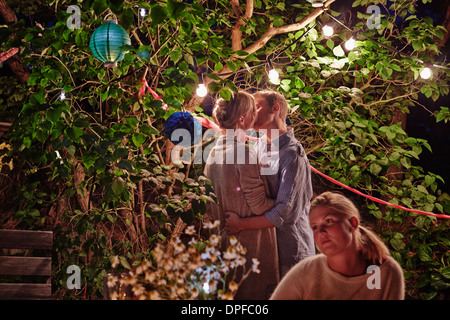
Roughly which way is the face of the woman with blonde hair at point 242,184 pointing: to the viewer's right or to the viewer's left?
to the viewer's right

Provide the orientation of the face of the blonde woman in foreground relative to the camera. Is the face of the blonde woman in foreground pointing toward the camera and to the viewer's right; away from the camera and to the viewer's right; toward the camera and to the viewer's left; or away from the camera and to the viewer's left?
toward the camera and to the viewer's left

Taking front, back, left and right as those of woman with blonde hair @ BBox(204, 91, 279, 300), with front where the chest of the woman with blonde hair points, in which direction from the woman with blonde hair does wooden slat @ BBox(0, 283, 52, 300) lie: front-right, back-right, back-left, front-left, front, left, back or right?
left

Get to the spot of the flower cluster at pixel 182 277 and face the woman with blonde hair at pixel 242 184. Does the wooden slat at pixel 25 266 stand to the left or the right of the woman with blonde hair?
left

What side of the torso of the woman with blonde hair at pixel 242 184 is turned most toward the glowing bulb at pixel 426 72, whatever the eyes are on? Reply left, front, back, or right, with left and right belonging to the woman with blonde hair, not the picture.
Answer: front

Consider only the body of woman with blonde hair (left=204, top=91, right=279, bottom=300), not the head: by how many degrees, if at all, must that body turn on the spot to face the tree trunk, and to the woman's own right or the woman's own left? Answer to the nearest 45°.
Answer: approximately 90° to the woman's own left

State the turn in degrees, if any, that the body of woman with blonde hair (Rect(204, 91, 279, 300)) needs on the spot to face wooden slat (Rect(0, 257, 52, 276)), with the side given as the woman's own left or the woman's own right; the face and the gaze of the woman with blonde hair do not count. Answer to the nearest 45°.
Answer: approximately 90° to the woman's own left

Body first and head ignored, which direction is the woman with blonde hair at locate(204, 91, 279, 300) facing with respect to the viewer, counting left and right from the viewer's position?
facing away from the viewer and to the right of the viewer

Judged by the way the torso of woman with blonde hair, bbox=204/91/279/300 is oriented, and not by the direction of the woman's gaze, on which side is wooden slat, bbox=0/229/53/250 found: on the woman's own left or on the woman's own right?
on the woman's own left
